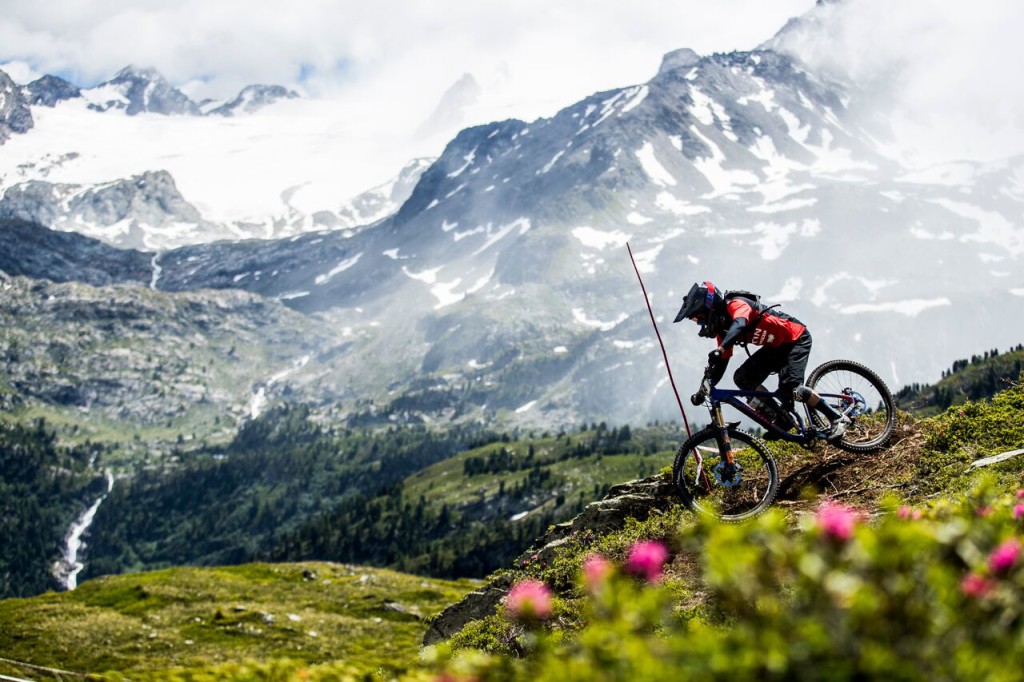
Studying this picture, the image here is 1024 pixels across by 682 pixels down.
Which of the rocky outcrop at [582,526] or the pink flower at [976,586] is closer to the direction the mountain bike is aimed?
the rocky outcrop

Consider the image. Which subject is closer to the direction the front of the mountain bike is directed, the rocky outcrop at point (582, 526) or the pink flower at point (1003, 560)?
the rocky outcrop

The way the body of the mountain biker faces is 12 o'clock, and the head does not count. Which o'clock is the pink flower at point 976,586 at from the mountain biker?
The pink flower is roughly at 9 o'clock from the mountain biker.

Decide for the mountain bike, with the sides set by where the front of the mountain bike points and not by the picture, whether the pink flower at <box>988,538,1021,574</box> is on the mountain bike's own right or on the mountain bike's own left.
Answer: on the mountain bike's own left

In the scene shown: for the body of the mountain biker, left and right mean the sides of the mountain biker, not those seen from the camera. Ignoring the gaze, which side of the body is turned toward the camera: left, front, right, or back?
left

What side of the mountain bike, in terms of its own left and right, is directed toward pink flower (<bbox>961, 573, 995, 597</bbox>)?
left

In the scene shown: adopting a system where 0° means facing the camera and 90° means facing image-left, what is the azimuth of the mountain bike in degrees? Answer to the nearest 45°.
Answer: approximately 90°
